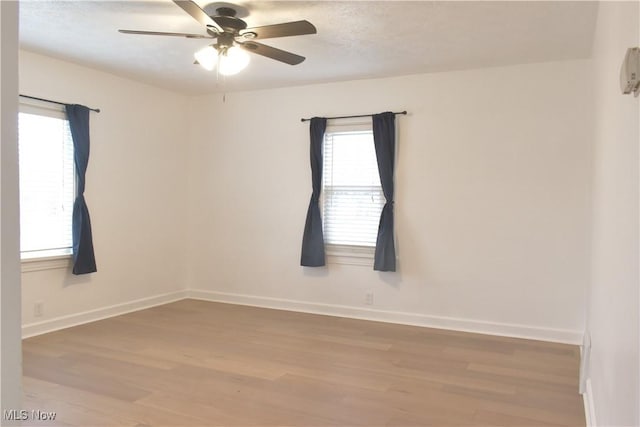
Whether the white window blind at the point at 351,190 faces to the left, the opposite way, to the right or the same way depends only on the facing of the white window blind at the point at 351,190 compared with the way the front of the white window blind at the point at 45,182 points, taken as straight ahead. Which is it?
to the right

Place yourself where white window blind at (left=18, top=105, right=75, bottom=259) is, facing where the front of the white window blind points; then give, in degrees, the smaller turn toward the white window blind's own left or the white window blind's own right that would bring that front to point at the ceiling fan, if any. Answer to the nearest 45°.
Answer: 0° — it already faces it

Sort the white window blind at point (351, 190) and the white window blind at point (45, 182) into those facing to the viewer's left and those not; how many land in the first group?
0

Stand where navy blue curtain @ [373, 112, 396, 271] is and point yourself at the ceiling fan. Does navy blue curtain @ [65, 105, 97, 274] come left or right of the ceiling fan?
right

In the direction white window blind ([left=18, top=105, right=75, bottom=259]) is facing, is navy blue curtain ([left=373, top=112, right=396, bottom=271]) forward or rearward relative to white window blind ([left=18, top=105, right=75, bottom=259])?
forward

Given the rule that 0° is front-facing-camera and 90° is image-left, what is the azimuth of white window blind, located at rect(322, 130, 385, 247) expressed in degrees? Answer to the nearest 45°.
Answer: approximately 0°

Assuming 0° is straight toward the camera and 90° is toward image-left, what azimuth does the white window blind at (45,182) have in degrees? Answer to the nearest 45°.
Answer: approximately 315°
